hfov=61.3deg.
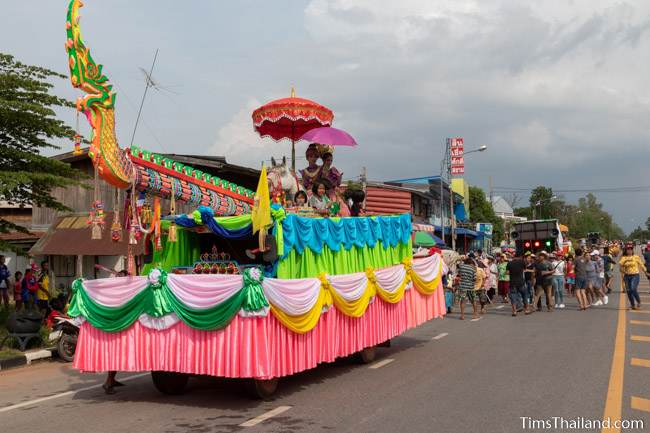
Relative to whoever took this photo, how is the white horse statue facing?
facing the viewer and to the left of the viewer

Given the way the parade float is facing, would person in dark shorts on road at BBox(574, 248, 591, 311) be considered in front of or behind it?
behind

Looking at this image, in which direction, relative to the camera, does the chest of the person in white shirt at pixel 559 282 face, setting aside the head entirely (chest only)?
toward the camera

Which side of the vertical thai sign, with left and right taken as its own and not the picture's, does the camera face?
front

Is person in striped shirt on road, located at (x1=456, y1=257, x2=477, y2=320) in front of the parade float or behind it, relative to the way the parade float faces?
behind

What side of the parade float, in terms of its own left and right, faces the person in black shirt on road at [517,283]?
back

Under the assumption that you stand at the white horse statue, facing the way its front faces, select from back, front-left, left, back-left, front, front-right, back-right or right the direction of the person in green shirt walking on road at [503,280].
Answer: back

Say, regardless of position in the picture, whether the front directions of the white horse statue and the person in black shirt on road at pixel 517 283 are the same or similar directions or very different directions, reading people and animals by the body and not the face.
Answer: very different directions
